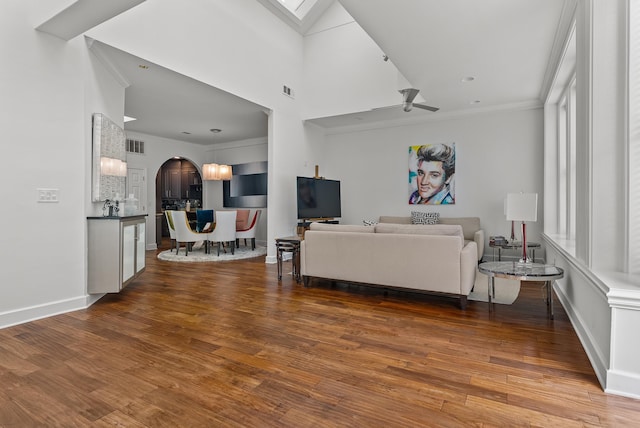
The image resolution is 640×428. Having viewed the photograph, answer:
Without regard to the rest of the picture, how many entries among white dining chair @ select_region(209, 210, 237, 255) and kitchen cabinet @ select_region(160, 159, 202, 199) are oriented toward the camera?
1

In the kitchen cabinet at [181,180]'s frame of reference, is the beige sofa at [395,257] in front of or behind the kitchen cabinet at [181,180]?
in front

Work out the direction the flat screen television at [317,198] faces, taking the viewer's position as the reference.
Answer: facing the viewer and to the right of the viewer

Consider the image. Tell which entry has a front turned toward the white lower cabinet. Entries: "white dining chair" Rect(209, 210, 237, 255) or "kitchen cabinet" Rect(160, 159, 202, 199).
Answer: the kitchen cabinet

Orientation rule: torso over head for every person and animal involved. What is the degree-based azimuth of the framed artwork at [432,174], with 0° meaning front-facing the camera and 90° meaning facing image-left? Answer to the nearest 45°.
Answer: approximately 0°

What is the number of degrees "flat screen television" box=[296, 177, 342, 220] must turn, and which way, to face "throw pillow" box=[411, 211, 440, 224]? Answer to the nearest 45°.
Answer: approximately 45° to its left

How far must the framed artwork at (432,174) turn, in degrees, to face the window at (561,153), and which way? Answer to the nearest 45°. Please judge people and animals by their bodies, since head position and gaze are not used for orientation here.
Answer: approximately 45° to its left

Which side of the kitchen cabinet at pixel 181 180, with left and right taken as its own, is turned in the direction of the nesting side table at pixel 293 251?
front

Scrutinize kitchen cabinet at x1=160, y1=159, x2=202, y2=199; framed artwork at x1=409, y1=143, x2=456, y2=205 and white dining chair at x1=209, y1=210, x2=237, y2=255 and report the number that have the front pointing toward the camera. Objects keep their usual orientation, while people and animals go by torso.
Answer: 2

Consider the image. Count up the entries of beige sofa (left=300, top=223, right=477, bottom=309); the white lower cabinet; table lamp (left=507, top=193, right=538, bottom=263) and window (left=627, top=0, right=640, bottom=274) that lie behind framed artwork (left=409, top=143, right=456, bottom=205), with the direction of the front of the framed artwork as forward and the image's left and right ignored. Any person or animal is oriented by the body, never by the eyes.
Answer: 0

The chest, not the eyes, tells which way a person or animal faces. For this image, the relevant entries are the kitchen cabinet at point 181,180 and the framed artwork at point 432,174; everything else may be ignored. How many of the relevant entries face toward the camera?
2

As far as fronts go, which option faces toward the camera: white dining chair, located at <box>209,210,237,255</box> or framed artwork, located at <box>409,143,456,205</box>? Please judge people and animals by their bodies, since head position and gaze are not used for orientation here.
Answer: the framed artwork

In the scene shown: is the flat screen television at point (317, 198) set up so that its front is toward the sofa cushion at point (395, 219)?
no

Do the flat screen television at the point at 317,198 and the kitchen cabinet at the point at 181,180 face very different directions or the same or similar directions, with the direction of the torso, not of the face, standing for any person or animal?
same or similar directions

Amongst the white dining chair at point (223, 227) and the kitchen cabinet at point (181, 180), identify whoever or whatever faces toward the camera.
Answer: the kitchen cabinet

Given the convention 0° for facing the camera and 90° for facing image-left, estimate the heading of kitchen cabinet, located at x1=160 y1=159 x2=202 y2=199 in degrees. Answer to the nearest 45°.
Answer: approximately 0°

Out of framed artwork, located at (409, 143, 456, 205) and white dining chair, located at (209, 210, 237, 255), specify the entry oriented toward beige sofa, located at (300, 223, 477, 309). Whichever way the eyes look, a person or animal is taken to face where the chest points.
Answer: the framed artwork

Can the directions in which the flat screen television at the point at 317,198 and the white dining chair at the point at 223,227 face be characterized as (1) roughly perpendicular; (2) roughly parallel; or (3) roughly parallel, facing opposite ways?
roughly parallel, facing opposite ways

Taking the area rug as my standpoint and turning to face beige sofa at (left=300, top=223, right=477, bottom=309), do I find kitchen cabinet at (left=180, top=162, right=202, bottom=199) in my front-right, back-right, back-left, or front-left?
back-left

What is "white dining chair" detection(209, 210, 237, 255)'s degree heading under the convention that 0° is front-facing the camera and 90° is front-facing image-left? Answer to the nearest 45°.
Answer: approximately 135°
